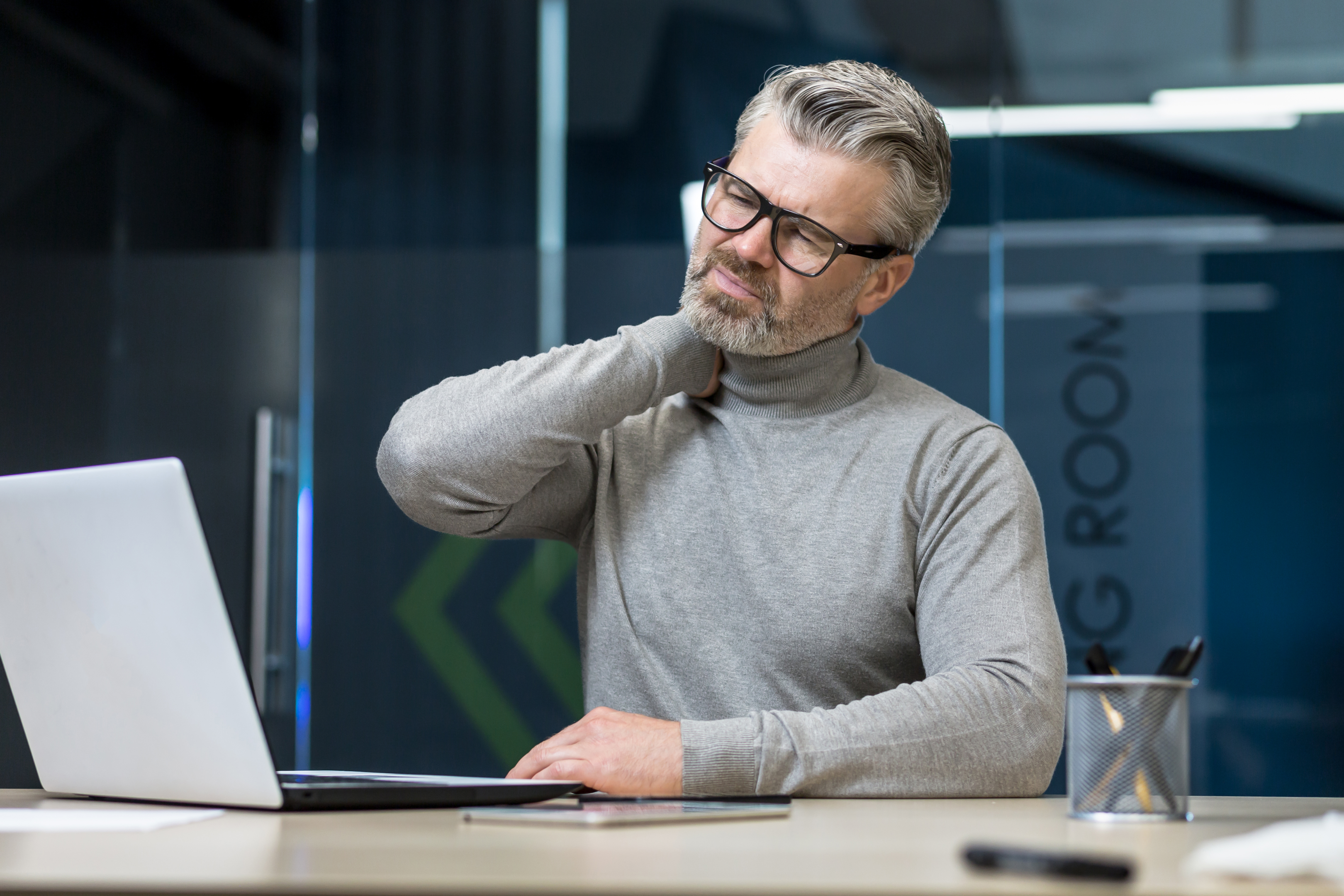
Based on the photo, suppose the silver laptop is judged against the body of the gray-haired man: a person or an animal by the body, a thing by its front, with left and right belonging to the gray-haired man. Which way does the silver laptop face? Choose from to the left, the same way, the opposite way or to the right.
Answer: the opposite way

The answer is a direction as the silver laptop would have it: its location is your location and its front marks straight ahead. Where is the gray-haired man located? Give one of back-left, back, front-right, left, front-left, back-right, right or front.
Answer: front

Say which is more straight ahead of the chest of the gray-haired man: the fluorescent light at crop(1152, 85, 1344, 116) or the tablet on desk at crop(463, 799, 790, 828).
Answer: the tablet on desk

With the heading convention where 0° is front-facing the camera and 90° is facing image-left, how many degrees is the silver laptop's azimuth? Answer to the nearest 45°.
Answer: approximately 225°

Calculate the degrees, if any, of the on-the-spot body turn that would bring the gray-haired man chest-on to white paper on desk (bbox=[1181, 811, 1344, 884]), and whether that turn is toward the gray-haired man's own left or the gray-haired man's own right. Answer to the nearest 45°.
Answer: approximately 45° to the gray-haired man's own left

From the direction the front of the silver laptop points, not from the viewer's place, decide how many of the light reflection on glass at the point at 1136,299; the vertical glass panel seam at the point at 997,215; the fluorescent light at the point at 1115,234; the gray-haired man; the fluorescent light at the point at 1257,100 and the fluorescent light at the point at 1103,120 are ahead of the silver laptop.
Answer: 6

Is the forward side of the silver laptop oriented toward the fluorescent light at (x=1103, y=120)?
yes

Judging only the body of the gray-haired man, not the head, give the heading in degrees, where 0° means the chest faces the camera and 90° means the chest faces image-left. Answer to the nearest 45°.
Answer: approximately 45°

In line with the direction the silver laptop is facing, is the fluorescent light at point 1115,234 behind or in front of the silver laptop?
in front

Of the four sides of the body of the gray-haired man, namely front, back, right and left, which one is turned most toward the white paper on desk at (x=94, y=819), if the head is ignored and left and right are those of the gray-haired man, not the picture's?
front
